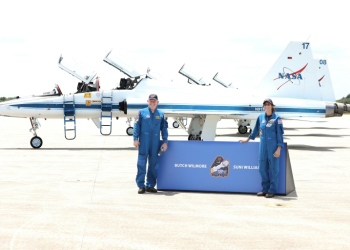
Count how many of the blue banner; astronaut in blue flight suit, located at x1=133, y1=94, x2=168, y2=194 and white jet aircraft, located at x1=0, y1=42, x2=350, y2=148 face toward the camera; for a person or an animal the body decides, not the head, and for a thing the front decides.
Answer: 2

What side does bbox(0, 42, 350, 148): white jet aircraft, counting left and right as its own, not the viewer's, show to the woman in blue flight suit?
left

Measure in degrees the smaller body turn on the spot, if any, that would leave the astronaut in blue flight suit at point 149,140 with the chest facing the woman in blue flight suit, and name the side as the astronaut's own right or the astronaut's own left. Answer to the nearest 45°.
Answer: approximately 90° to the astronaut's own left

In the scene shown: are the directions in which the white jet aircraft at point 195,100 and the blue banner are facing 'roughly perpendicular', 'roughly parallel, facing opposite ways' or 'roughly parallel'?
roughly perpendicular

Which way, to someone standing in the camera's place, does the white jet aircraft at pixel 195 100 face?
facing to the left of the viewer

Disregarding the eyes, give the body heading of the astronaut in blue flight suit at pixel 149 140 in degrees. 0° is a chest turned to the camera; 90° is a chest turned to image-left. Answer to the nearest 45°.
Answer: approximately 0°

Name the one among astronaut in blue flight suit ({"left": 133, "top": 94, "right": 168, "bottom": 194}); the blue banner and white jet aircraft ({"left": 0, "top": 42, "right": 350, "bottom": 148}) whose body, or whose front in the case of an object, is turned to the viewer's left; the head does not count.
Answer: the white jet aircraft

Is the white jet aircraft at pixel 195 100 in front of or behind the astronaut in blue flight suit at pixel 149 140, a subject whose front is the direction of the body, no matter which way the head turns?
behind

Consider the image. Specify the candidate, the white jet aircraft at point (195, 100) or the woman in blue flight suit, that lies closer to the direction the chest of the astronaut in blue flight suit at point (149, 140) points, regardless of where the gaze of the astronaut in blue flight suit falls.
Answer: the woman in blue flight suit

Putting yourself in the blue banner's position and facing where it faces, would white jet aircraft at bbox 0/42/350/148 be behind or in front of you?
behind

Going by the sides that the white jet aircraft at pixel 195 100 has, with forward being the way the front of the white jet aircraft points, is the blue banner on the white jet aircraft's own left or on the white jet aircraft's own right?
on the white jet aircraft's own left

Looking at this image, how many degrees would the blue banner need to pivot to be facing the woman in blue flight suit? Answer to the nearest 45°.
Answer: approximately 90° to its left

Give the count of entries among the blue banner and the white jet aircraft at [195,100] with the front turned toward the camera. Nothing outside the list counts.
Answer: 1

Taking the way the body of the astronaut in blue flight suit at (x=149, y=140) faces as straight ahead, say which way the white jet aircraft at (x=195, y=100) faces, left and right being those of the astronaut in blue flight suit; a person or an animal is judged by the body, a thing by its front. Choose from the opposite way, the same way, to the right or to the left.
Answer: to the right
